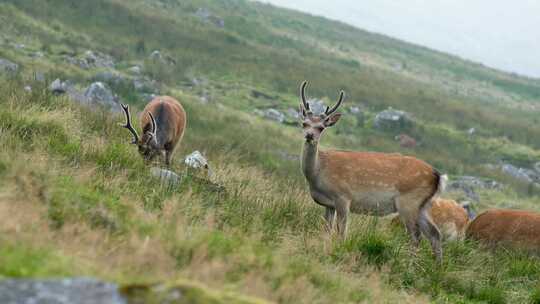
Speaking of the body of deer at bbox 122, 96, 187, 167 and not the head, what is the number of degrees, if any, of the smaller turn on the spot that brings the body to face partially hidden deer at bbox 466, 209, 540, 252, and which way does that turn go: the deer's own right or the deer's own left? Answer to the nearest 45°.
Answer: approximately 90° to the deer's own left

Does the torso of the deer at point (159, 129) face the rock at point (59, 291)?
yes

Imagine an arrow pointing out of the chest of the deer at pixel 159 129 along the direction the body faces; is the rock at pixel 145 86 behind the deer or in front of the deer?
behind

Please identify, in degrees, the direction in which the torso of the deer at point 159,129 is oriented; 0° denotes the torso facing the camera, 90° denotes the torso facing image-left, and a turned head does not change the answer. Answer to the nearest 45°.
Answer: approximately 0°

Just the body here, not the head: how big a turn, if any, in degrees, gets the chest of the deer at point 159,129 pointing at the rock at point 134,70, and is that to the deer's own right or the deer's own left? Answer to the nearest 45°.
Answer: approximately 180°

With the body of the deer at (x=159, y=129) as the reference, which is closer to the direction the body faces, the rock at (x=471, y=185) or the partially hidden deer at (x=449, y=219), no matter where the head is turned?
the partially hidden deer

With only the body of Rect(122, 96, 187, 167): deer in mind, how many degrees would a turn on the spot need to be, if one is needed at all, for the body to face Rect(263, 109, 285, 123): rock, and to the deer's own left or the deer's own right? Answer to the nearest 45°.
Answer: approximately 180°

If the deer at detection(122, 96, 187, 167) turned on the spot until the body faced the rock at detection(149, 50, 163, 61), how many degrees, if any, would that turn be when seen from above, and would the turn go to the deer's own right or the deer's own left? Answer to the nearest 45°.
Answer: approximately 180°

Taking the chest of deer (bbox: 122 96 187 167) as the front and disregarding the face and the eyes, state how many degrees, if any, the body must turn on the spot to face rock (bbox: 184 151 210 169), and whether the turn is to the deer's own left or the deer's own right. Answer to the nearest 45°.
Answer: approximately 45° to the deer's own left

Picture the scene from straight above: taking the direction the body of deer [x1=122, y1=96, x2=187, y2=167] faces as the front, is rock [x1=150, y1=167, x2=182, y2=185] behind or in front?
in front
